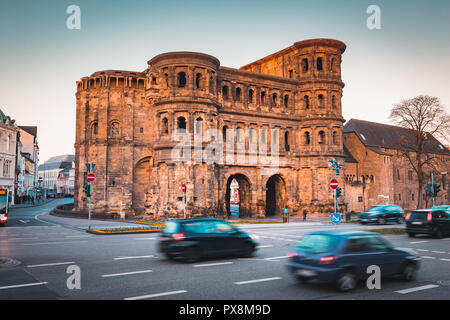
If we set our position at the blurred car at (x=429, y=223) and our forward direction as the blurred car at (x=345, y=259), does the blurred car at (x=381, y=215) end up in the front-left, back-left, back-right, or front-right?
back-right

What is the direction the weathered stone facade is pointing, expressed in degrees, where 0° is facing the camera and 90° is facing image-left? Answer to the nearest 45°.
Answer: approximately 315°

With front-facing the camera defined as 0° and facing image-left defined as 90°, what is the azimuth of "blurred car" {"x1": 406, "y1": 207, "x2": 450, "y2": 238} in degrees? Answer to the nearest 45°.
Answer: approximately 225°

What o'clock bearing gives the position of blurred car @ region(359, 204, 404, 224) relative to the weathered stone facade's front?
The blurred car is roughly at 12 o'clock from the weathered stone facade.

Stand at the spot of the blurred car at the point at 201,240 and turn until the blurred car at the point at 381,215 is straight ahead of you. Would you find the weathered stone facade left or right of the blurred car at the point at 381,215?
left

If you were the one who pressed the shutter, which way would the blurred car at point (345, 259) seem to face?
facing away from the viewer and to the right of the viewer

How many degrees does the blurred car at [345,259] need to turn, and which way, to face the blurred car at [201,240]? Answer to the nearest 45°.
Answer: approximately 90° to its left

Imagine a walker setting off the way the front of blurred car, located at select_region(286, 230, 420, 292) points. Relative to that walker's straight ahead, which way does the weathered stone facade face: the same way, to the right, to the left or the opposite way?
to the right

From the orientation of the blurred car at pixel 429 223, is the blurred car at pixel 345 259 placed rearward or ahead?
rearward

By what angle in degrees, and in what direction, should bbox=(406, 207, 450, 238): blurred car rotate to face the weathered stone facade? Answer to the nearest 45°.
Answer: approximately 90° to its left
